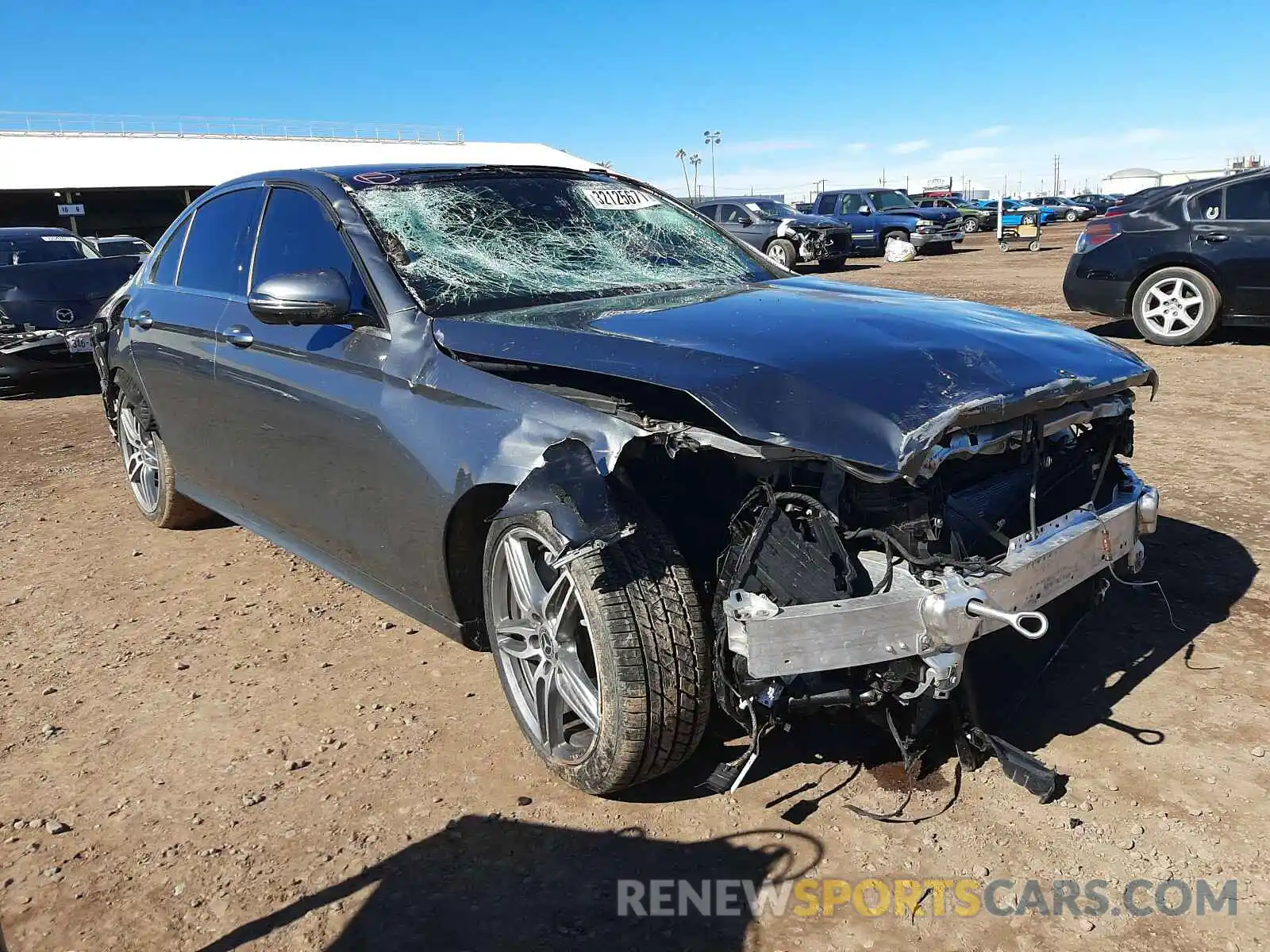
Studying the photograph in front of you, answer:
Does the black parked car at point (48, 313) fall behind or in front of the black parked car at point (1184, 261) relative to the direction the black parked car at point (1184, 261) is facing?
behind

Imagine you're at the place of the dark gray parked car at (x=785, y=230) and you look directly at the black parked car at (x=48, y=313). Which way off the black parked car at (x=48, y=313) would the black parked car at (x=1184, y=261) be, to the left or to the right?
left

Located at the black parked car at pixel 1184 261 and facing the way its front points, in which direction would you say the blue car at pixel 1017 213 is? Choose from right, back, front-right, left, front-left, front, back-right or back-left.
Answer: left

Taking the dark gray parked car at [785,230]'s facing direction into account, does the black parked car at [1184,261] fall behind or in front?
in front

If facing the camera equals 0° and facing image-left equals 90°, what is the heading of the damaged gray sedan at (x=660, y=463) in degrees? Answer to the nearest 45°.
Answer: approximately 315°

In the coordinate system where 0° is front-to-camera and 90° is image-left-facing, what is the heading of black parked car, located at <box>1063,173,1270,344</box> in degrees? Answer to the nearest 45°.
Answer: approximately 270°

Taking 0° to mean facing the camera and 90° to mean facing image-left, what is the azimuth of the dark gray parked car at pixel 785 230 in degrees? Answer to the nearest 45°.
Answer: approximately 315°

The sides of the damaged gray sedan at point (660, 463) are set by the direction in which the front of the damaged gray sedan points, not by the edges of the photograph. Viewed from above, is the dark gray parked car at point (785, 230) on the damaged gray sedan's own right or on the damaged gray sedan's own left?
on the damaged gray sedan's own left

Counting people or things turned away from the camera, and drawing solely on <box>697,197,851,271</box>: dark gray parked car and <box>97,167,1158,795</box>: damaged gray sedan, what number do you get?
0
